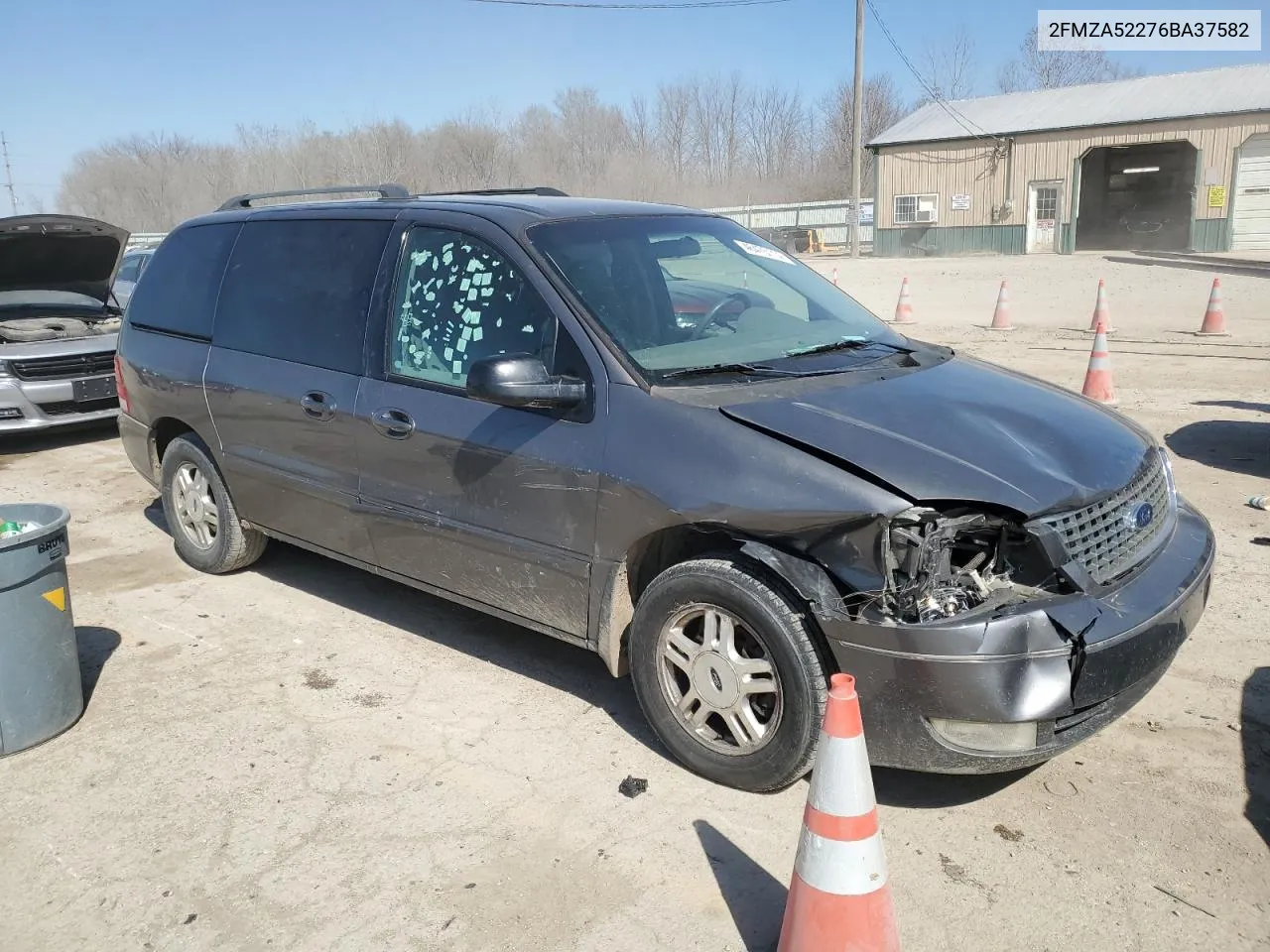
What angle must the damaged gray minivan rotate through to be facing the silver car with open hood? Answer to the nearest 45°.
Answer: approximately 180°

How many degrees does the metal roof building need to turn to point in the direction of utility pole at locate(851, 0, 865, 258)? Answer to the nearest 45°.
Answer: approximately 90° to its right

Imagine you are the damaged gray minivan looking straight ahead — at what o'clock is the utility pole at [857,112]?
The utility pole is roughly at 8 o'clock from the damaged gray minivan.

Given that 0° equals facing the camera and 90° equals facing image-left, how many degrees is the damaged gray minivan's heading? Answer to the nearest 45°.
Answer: approximately 315°

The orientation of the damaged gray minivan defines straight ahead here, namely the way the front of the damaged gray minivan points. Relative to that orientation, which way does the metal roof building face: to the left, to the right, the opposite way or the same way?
to the right

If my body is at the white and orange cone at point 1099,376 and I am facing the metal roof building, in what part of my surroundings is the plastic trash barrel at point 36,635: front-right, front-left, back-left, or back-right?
back-left

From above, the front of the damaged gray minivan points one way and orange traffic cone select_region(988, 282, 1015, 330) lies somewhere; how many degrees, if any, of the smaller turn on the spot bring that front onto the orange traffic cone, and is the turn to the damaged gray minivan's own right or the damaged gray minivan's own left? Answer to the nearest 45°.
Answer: approximately 135° to the damaged gray minivan's own left

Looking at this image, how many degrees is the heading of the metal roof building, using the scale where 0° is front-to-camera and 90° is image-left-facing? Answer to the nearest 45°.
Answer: approximately 0°

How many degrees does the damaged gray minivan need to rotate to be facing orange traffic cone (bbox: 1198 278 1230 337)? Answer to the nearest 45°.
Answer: approximately 90° to its left

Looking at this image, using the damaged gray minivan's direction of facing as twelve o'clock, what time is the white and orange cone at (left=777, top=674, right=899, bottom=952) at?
The white and orange cone is roughly at 1 o'clock from the damaged gray minivan.

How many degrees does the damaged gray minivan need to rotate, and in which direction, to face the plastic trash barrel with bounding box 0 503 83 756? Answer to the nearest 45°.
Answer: approximately 135° to its right

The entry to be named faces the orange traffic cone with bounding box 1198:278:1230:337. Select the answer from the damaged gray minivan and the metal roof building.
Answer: the metal roof building
